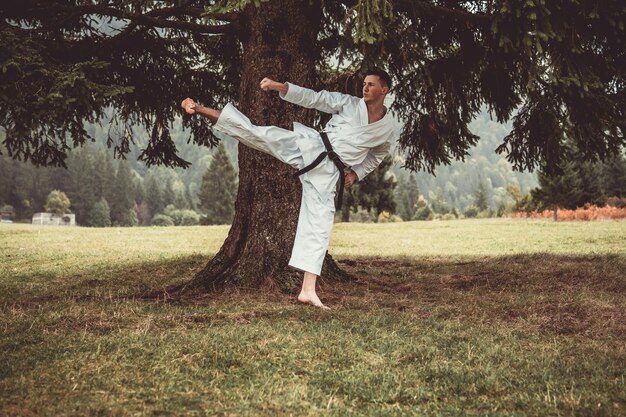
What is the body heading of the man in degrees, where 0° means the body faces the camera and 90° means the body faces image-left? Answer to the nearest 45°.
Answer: approximately 0°

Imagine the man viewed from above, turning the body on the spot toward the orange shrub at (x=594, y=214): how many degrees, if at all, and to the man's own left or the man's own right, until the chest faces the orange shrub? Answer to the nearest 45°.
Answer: approximately 135° to the man's own left

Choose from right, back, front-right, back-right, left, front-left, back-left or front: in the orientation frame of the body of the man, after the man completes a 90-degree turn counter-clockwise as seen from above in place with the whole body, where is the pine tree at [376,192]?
left

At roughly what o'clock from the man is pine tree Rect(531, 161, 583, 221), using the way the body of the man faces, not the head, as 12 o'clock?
The pine tree is roughly at 7 o'clock from the man.
